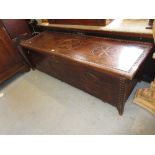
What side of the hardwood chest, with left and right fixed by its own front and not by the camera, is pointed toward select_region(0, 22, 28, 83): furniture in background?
right

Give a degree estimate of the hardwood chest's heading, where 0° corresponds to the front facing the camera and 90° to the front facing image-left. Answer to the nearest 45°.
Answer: approximately 45°
